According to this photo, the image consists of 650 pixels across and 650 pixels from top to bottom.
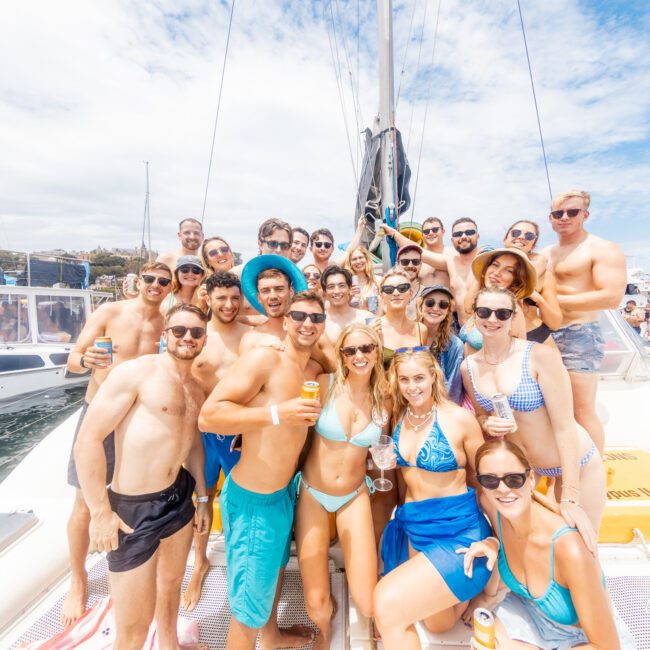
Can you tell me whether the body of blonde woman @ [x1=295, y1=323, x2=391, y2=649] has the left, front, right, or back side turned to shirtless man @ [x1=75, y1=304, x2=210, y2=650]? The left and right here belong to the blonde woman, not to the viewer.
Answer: right

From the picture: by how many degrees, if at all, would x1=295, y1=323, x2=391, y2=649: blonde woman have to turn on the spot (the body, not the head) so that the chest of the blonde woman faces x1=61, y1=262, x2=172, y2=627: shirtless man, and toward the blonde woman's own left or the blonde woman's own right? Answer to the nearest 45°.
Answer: approximately 135° to the blonde woman's own right

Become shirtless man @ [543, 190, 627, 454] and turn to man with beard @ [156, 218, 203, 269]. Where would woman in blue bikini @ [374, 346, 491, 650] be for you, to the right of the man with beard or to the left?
left
